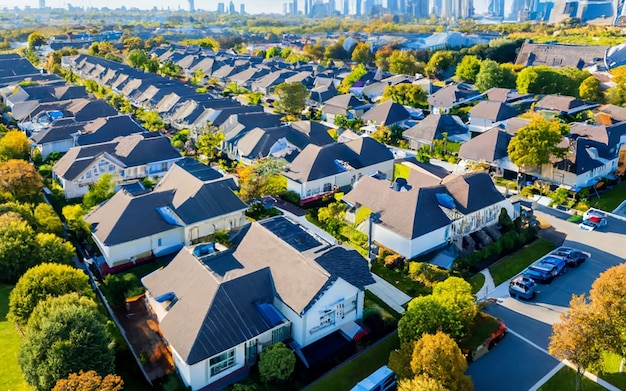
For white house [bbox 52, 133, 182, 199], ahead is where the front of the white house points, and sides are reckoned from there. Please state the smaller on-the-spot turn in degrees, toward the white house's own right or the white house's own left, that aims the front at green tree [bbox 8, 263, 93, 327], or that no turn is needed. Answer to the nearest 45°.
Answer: approximately 45° to the white house's own right

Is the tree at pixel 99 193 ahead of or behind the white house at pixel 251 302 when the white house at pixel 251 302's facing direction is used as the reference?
behind

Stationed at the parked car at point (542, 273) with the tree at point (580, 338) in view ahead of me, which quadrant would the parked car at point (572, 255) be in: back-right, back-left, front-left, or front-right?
back-left

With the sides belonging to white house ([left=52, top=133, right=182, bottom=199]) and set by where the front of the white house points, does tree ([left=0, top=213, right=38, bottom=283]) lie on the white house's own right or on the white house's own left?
on the white house's own right
